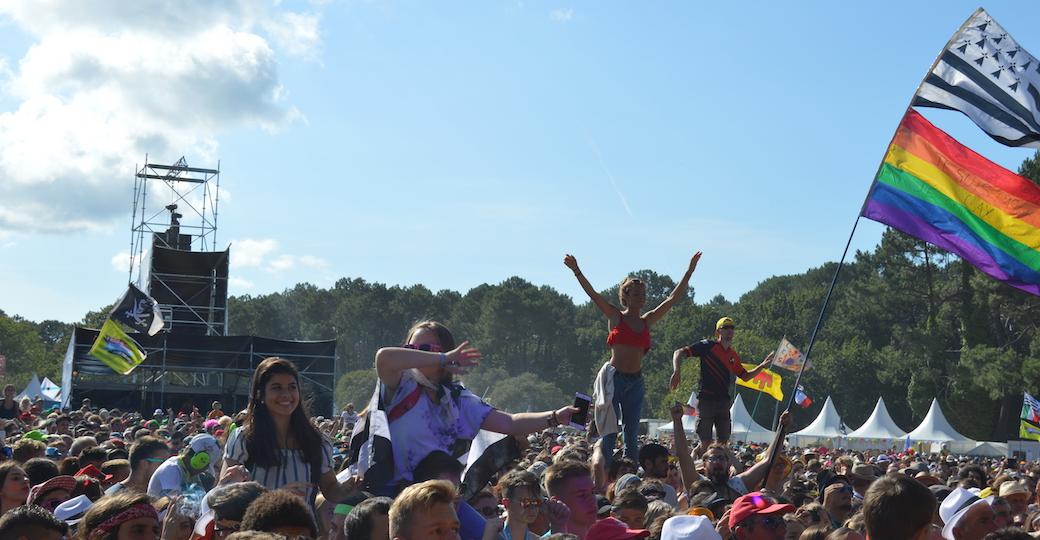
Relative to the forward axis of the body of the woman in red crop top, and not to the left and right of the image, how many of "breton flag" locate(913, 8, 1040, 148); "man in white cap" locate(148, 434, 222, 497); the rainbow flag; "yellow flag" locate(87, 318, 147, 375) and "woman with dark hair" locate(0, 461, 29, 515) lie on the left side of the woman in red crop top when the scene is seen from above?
2

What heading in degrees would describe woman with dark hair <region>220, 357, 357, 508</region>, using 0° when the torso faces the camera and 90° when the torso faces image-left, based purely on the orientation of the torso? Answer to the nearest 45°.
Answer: approximately 315°

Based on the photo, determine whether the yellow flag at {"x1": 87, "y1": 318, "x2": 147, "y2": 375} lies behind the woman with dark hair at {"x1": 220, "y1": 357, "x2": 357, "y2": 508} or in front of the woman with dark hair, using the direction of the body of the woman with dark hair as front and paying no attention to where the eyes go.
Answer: behind

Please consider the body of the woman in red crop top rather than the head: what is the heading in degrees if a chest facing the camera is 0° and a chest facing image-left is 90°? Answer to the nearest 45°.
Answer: approximately 0°

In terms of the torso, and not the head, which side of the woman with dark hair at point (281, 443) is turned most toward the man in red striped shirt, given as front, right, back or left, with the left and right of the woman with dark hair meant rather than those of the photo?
left

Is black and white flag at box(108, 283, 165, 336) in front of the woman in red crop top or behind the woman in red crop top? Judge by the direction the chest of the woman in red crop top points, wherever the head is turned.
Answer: behind

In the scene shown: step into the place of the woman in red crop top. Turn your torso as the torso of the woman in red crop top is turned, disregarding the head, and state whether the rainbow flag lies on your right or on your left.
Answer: on your left

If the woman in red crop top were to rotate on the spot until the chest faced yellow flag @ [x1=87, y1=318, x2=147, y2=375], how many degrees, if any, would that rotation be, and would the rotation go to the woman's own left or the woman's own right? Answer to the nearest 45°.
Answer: approximately 135° to the woman's own right
